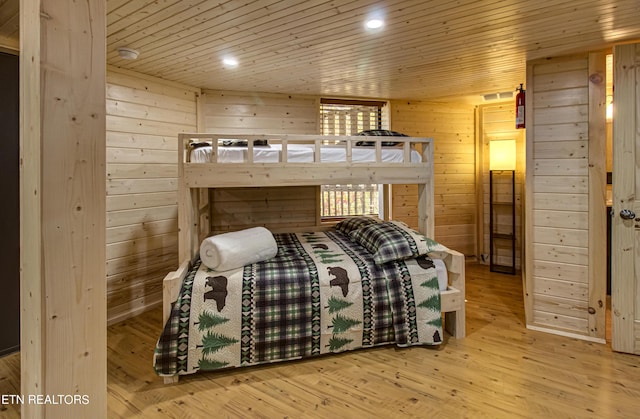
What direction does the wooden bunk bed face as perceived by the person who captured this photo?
facing the viewer

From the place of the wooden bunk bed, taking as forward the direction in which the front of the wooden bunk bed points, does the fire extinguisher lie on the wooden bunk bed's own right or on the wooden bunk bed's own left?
on the wooden bunk bed's own left

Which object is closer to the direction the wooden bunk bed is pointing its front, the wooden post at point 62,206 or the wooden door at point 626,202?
the wooden post

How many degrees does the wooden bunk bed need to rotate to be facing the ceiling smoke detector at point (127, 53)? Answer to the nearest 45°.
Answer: approximately 90° to its right

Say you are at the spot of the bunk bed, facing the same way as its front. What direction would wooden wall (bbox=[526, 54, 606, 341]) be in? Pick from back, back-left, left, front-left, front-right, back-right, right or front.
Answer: left

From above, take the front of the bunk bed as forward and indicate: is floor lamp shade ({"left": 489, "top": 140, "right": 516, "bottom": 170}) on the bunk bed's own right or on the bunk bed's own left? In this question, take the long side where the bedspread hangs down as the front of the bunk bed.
on the bunk bed's own left

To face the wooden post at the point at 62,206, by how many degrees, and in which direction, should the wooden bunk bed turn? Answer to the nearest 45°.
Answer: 0° — it already faces it

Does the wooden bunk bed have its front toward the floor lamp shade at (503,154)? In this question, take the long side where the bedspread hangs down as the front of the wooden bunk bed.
no

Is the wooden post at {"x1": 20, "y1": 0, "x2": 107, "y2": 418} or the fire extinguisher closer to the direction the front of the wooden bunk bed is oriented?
the wooden post

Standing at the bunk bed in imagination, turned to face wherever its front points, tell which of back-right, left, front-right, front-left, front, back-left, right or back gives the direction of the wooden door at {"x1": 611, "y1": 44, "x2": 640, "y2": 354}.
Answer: left

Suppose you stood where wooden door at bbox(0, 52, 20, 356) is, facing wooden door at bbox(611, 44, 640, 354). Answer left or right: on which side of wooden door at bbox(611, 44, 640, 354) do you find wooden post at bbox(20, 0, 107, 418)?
right

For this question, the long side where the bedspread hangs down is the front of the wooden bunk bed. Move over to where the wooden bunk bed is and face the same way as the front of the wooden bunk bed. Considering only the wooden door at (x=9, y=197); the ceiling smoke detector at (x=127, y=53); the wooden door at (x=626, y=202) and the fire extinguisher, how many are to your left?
2
